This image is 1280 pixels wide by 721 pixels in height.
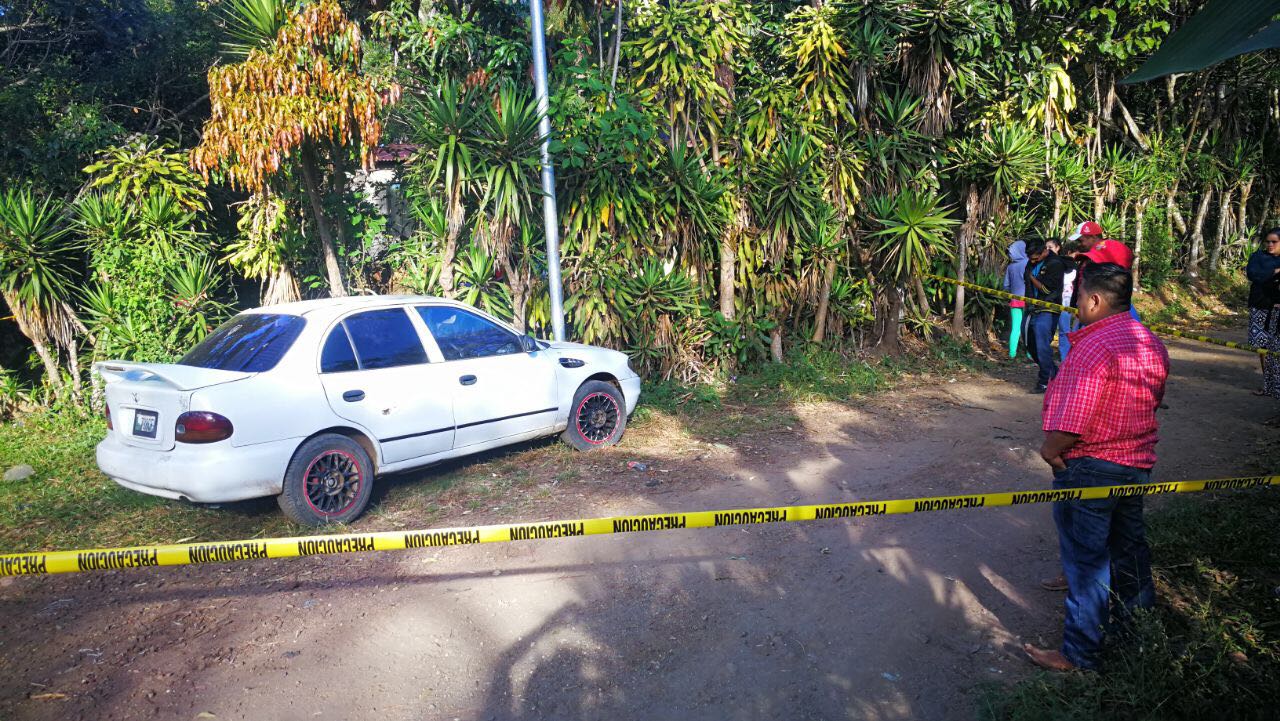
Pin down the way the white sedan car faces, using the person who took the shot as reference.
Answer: facing away from the viewer and to the right of the viewer

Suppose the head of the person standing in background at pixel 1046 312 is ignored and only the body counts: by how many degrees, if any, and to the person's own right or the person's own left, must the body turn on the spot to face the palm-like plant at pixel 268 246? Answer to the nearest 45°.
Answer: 0° — they already face it

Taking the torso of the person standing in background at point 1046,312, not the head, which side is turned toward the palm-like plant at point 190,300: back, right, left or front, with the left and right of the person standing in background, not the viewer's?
front

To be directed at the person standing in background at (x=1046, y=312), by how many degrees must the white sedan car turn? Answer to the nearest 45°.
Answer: approximately 45° to its right

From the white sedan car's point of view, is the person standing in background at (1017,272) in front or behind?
in front

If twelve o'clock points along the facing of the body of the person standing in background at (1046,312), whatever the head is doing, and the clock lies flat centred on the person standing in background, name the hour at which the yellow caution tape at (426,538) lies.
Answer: The yellow caution tape is roughly at 11 o'clock from the person standing in background.

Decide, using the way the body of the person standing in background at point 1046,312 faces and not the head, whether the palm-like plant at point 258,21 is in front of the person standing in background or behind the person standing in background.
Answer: in front

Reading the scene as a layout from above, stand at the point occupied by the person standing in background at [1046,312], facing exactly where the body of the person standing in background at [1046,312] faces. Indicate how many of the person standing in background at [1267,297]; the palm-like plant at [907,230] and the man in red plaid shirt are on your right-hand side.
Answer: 1

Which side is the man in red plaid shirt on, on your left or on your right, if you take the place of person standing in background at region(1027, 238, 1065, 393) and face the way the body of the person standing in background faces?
on your left

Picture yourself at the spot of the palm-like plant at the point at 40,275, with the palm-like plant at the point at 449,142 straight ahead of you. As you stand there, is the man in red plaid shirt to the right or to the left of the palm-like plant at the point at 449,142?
right

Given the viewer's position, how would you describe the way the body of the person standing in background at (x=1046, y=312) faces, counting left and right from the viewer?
facing the viewer and to the left of the viewer

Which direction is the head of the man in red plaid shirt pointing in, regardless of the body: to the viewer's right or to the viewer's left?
to the viewer's left

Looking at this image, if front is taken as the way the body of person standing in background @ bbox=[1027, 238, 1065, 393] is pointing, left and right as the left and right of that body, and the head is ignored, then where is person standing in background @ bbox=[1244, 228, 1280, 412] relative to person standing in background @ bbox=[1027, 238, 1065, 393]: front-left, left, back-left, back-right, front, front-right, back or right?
back-left

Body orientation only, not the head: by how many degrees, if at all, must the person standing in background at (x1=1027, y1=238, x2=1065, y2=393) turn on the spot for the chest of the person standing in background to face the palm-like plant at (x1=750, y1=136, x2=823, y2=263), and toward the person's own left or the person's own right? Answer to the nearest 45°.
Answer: approximately 45° to the person's own right
